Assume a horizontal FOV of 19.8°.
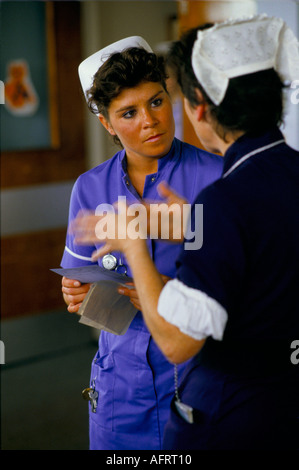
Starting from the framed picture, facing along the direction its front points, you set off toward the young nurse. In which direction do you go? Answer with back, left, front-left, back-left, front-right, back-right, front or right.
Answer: front

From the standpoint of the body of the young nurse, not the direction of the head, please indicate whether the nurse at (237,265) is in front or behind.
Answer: in front

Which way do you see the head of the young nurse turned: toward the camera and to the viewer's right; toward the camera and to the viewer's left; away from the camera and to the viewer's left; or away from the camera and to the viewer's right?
toward the camera and to the viewer's right

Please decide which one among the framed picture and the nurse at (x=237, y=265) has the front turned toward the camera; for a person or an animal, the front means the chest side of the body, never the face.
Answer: the framed picture

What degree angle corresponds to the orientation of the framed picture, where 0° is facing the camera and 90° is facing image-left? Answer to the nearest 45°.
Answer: approximately 0°

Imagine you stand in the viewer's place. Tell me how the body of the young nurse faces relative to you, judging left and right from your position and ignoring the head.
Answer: facing the viewer and to the right of the viewer

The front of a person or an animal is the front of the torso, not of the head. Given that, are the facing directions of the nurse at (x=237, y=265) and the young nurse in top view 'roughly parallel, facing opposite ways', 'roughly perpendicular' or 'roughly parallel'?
roughly parallel, facing opposite ways

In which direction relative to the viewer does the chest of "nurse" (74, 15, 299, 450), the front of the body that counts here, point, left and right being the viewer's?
facing away from the viewer and to the left of the viewer

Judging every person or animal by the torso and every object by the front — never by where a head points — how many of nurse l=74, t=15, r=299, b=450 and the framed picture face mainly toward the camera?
1
